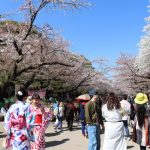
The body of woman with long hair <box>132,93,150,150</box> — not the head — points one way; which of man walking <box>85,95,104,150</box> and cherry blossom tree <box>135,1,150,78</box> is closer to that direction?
the cherry blossom tree

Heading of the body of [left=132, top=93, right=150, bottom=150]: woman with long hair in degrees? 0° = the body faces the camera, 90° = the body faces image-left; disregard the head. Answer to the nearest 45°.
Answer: approximately 180°

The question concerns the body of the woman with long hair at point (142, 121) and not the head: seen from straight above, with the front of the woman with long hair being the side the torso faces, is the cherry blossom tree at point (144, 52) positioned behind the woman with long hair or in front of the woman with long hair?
in front

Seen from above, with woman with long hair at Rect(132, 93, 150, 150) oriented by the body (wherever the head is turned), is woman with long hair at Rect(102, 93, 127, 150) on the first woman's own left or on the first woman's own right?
on the first woman's own left

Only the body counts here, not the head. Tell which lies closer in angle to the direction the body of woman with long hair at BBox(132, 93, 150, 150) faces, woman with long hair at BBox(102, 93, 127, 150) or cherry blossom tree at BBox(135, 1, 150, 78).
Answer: the cherry blossom tree

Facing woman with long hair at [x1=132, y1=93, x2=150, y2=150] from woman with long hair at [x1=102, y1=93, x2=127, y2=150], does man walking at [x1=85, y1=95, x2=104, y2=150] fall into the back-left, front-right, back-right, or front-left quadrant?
back-left
